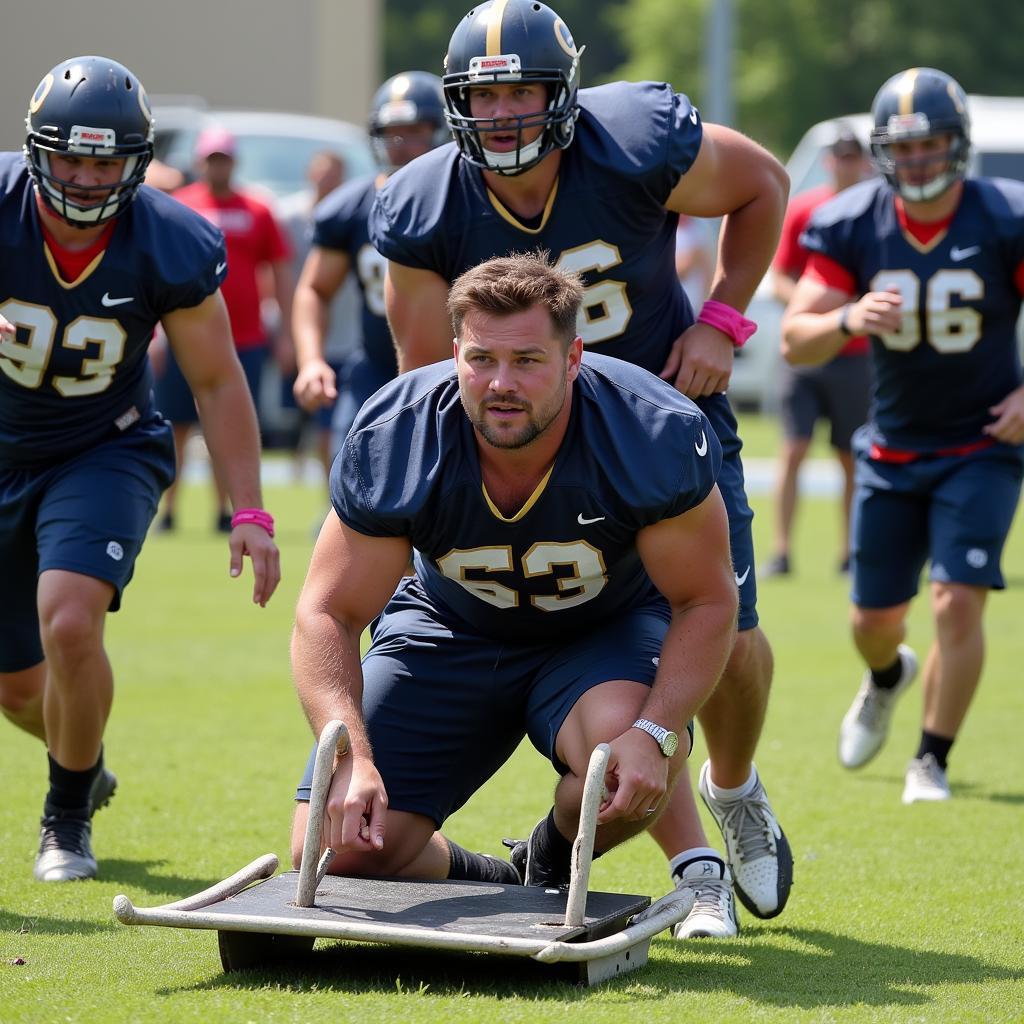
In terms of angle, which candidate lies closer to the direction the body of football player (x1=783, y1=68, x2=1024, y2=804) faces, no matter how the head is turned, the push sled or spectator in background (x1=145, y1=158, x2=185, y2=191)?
the push sled

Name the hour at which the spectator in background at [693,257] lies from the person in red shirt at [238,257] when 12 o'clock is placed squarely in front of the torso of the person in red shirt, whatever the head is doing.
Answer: The spectator in background is roughly at 8 o'clock from the person in red shirt.

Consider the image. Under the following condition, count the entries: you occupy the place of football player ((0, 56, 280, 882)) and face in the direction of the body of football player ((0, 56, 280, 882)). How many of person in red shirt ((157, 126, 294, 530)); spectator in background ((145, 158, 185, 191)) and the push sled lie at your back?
2

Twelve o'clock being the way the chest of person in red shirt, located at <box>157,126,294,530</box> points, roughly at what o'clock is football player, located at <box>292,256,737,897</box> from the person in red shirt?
The football player is roughly at 12 o'clock from the person in red shirt.

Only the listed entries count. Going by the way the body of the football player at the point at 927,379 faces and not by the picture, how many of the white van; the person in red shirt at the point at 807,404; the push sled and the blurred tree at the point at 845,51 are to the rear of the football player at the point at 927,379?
3

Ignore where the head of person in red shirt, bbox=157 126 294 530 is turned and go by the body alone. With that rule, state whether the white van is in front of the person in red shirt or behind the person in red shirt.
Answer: behind

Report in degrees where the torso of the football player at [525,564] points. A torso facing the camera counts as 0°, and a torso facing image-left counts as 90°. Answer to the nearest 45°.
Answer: approximately 0°

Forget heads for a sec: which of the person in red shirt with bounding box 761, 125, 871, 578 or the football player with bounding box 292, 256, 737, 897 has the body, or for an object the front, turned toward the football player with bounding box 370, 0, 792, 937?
the person in red shirt

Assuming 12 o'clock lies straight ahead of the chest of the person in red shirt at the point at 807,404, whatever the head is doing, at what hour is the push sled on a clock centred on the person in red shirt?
The push sled is roughly at 12 o'clock from the person in red shirt.

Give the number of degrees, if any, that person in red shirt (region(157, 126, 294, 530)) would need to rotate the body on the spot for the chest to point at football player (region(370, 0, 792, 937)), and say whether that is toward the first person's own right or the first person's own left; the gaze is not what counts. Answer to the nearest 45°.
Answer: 0° — they already face them
